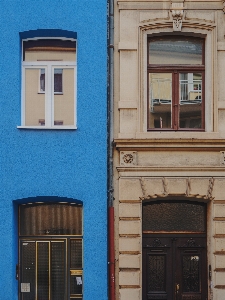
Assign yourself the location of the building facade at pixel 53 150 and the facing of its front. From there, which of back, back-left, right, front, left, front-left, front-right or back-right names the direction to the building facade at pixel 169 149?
left

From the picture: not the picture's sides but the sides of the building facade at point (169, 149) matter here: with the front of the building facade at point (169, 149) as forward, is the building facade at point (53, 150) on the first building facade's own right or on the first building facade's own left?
on the first building facade's own right

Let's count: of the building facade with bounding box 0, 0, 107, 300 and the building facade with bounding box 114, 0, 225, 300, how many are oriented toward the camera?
2

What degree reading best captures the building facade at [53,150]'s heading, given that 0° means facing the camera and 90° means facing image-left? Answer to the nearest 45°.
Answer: approximately 0°

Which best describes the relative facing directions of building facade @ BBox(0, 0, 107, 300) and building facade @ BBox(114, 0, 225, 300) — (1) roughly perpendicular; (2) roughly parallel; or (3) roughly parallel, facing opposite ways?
roughly parallel

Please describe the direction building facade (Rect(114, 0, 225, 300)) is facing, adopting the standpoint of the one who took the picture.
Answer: facing the viewer
